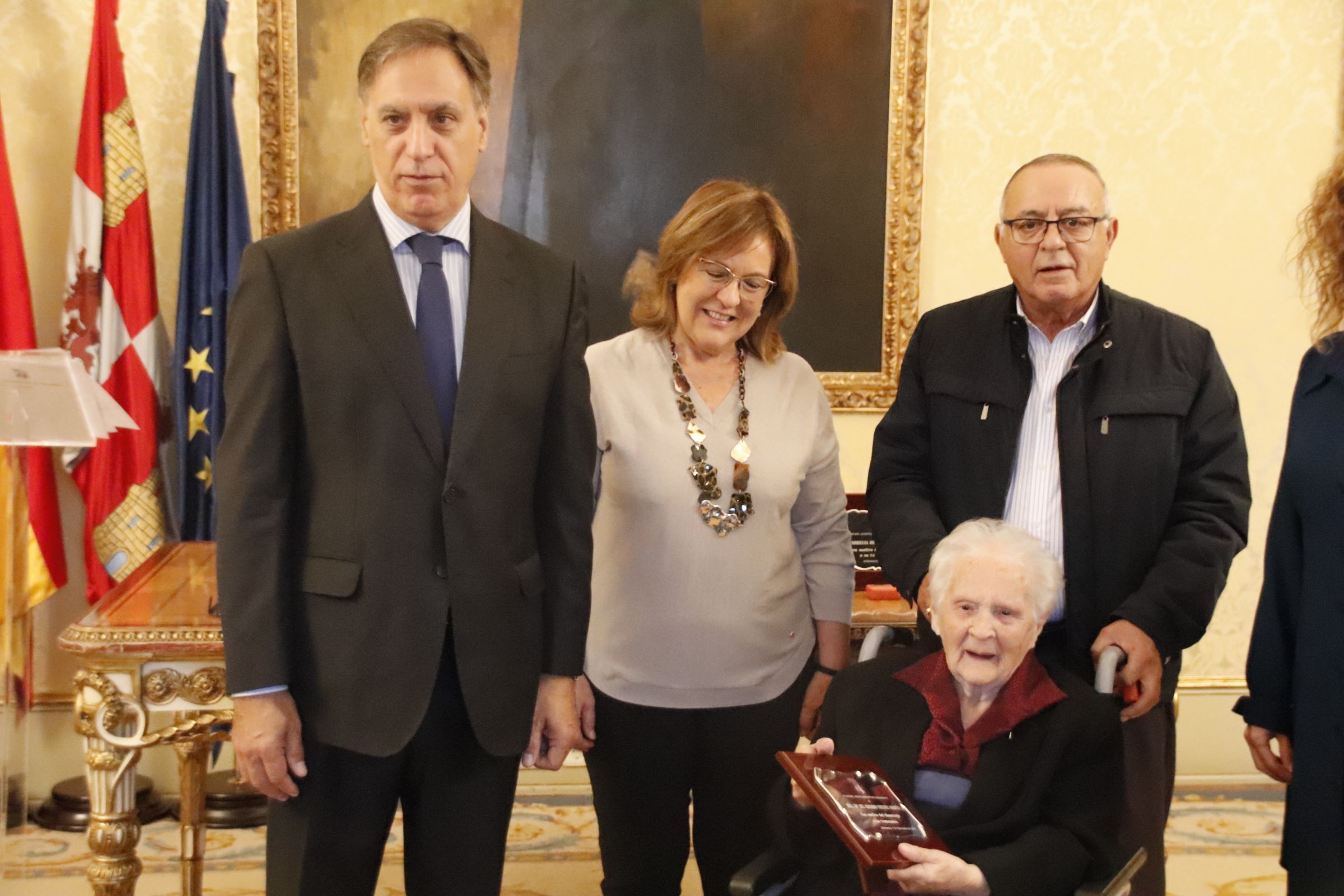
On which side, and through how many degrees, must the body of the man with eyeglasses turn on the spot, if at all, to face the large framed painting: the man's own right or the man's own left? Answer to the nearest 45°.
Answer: approximately 135° to the man's own right

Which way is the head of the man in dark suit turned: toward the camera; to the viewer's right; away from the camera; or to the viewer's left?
toward the camera

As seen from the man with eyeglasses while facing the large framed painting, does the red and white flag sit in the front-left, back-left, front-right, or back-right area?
front-left

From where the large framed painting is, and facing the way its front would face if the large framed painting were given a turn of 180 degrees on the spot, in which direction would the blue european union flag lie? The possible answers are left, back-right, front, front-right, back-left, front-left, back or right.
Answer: left

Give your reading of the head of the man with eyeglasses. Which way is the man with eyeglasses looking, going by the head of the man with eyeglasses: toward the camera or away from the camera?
toward the camera

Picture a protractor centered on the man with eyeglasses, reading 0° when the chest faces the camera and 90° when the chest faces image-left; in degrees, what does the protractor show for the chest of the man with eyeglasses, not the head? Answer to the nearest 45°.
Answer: approximately 0°

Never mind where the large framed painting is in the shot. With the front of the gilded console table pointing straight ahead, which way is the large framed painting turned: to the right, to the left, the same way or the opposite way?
the same way

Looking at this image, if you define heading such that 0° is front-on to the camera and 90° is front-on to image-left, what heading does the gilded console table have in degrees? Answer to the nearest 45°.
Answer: approximately 0°

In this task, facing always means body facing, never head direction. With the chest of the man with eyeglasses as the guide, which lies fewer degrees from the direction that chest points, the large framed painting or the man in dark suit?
the man in dark suit

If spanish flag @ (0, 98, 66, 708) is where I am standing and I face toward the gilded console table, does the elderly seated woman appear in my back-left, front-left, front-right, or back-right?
front-left

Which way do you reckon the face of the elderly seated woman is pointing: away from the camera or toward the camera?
toward the camera

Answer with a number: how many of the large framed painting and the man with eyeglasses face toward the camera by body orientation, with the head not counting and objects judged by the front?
2

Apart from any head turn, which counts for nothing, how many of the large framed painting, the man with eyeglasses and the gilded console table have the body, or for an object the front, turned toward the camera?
3

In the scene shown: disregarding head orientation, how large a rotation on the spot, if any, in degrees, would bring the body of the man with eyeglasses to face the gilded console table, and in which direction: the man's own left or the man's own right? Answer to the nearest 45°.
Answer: approximately 90° to the man's own right

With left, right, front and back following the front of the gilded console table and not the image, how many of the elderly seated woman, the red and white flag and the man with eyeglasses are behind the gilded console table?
1

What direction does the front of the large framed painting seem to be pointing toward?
toward the camera

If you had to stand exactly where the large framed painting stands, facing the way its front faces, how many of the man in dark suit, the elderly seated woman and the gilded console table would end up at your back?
0

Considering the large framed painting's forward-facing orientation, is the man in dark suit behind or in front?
in front

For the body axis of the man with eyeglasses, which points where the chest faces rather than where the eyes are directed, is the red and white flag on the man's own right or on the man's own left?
on the man's own right
